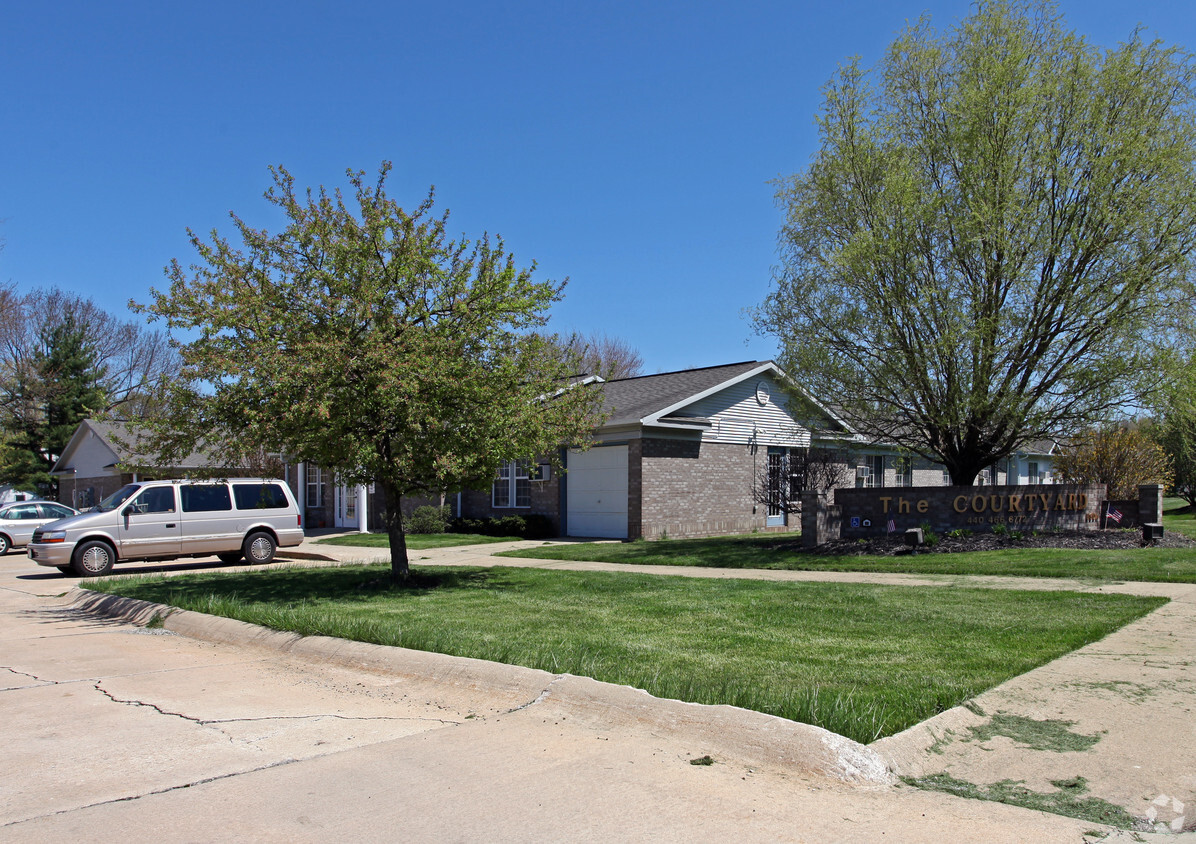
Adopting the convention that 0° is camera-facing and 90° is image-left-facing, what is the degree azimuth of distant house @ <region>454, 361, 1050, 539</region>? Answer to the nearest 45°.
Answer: approximately 45°

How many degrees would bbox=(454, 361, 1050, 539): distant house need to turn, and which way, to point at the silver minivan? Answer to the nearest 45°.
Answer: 0° — it already faces it

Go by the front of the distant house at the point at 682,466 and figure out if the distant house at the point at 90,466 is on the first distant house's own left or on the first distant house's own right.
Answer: on the first distant house's own right

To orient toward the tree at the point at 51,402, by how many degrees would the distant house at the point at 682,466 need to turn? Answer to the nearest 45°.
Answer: approximately 90° to its right

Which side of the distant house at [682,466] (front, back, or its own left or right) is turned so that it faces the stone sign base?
left

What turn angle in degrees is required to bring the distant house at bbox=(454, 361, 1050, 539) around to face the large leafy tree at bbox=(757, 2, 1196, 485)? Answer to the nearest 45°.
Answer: approximately 90° to its left

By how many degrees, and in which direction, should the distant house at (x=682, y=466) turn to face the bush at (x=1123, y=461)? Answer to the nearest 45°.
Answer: approximately 135° to its left

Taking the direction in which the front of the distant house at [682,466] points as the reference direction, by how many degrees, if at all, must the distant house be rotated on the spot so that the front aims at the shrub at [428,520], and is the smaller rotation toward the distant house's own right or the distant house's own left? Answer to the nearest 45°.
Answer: approximately 45° to the distant house's own right

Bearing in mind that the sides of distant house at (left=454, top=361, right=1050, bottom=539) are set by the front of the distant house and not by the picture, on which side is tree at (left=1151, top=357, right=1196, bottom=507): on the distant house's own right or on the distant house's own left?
on the distant house's own left

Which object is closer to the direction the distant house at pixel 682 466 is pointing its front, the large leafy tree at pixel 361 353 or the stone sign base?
the large leafy tree

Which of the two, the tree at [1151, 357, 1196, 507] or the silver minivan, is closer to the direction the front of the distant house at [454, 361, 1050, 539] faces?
the silver minivan
